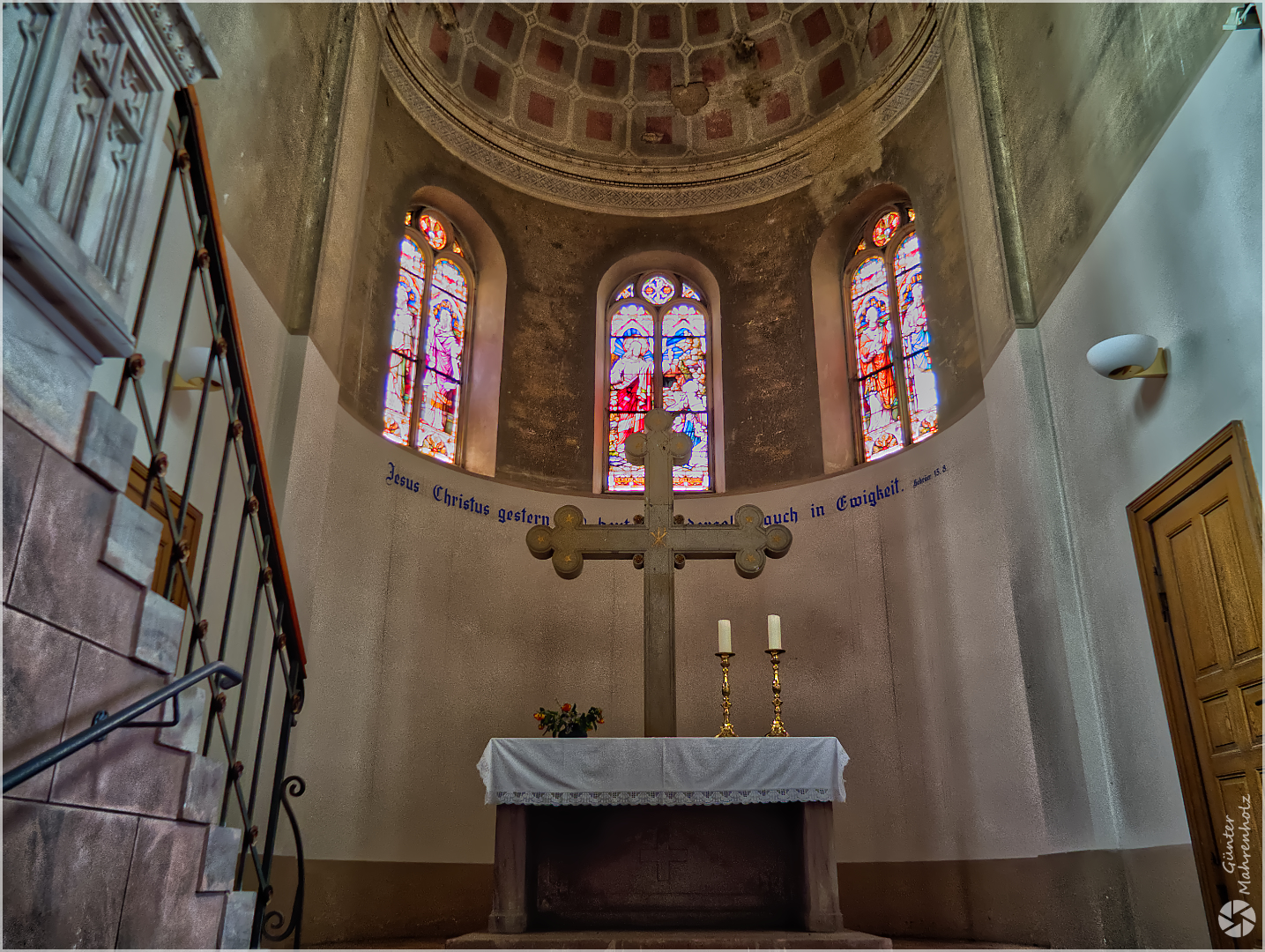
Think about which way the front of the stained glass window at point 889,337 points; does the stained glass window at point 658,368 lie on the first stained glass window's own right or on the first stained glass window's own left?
on the first stained glass window's own right

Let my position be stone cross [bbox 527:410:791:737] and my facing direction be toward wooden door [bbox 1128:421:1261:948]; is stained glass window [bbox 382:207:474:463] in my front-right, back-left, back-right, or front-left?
back-left

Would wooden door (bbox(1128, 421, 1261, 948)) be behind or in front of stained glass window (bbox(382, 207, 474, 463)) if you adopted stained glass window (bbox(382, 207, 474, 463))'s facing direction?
in front

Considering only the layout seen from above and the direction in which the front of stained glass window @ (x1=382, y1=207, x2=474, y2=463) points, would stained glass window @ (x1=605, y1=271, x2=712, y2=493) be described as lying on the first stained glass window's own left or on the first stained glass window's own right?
on the first stained glass window's own left

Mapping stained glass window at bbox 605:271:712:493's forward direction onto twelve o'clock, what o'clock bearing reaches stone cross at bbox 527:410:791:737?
The stone cross is roughly at 12 o'clock from the stained glass window.

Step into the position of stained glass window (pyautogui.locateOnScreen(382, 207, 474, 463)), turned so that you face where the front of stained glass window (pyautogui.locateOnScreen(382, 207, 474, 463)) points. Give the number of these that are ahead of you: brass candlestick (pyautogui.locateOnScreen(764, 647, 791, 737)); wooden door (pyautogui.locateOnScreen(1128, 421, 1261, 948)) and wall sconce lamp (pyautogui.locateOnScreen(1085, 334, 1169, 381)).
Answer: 3

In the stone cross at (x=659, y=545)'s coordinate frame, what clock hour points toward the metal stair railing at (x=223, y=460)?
The metal stair railing is roughly at 1 o'clock from the stone cross.

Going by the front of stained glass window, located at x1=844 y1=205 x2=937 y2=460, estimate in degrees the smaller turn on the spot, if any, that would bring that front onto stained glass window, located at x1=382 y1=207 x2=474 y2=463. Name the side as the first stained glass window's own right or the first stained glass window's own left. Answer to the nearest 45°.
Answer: approximately 45° to the first stained glass window's own right

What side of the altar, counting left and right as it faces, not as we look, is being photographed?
front

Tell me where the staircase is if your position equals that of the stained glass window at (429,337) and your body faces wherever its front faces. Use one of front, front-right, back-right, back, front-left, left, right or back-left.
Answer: front-right

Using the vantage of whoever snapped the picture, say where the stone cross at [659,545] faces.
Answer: facing the viewer

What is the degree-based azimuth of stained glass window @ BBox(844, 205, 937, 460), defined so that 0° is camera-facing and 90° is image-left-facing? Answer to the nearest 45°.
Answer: approximately 45°

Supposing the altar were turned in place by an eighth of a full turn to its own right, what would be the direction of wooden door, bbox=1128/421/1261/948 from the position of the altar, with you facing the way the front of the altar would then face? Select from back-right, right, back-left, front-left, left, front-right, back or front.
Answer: back-left
